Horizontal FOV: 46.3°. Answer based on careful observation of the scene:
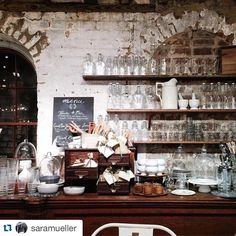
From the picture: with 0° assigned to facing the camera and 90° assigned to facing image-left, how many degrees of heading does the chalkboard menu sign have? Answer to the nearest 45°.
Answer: approximately 0°

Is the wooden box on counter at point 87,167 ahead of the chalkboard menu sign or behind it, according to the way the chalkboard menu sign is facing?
ahead

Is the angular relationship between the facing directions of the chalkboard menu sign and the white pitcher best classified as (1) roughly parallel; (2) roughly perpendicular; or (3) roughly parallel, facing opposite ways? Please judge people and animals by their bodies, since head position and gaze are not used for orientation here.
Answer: roughly perpendicular

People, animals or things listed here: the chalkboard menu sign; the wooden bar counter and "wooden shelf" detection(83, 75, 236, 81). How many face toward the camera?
3
